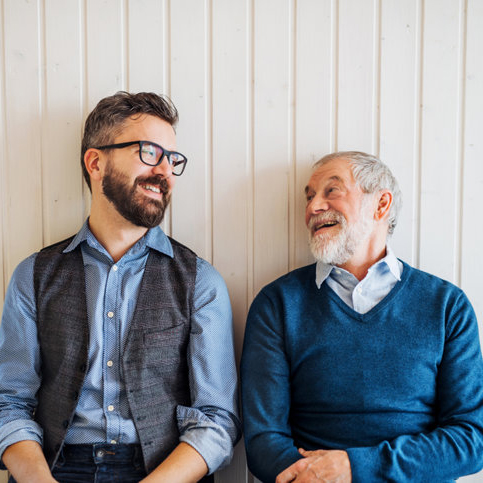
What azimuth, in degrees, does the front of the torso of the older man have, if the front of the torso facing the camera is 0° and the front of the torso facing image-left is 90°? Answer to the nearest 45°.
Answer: approximately 0°

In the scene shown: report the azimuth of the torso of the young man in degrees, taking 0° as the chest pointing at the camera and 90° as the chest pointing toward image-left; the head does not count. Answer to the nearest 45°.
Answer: approximately 0°

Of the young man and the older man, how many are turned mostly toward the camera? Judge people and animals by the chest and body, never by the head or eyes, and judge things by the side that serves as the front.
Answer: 2

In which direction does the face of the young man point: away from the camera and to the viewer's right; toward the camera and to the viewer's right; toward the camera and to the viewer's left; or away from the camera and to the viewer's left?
toward the camera and to the viewer's right

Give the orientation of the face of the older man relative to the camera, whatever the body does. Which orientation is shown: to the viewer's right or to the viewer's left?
to the viewer's left
